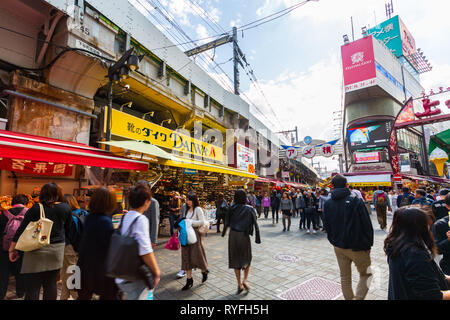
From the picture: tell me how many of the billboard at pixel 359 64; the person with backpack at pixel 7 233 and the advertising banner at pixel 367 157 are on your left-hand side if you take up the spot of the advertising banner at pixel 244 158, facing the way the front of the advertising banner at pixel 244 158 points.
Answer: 2

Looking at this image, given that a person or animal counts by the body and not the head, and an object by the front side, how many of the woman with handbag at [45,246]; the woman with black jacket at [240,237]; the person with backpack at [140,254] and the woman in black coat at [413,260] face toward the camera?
0

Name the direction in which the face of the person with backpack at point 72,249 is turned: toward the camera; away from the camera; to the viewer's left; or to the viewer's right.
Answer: away from the camera

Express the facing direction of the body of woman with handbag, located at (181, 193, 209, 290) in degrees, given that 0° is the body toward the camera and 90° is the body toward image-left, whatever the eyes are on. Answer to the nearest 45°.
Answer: approximately 45°

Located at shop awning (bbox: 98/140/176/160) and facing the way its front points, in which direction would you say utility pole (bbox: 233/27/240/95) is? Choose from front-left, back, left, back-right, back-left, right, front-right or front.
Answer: left

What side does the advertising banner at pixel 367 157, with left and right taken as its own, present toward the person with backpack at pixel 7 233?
front

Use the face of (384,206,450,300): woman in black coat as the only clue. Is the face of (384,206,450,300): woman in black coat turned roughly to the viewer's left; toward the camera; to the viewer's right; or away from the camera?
away from the camera

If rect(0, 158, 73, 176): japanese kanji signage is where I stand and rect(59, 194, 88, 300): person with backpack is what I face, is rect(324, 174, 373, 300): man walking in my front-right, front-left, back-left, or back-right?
front-left

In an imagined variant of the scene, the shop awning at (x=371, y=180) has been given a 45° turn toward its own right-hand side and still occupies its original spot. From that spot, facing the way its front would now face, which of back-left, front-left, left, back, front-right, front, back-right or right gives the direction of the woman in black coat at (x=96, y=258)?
front-left

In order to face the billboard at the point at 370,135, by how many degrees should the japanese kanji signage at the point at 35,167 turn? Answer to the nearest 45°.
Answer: approximately 45° to its left

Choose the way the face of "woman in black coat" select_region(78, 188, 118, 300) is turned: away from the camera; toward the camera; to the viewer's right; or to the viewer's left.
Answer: away from the camera

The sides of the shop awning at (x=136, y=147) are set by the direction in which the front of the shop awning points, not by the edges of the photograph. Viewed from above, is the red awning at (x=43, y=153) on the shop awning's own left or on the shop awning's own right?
on the shop awning's own right

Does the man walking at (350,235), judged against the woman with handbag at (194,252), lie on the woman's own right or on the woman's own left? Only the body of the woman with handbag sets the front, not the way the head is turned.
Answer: on the woman's own left

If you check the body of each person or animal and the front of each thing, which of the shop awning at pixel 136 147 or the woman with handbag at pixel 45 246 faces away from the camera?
the woman with handbag

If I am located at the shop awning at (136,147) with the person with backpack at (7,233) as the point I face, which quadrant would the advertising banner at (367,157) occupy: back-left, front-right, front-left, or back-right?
back-left
